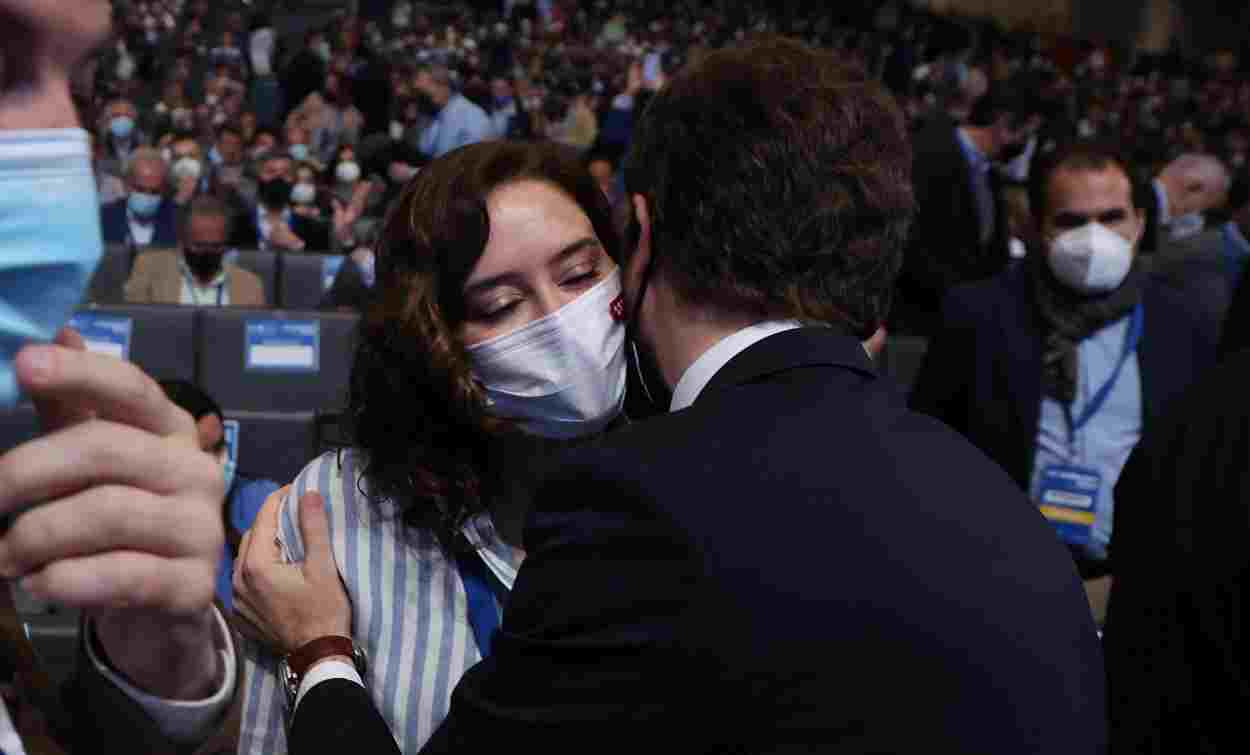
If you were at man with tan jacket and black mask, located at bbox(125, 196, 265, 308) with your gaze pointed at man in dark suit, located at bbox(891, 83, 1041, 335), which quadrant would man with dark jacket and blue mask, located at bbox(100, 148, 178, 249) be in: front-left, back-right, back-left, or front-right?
back-left

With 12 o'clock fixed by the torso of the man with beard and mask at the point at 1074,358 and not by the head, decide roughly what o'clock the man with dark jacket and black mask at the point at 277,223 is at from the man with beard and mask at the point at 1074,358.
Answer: the man with dark jacket and black mask at the point at 277,223 is roughly at 4 o'clock from the man with beard and mask at the point at 1074,358.

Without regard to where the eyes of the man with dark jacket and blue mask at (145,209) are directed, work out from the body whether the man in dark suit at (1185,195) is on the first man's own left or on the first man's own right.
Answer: on the first man's own left

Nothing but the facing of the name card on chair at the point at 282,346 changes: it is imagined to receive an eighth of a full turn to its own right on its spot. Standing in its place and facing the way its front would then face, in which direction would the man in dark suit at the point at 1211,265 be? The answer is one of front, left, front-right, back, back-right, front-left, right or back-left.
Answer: left

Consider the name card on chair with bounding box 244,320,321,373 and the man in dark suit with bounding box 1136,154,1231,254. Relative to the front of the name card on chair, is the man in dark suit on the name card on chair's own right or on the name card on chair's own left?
on the name card on chair's own left

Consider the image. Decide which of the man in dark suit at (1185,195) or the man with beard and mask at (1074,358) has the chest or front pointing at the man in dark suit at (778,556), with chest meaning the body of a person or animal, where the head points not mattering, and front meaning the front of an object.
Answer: the man with beard and mask

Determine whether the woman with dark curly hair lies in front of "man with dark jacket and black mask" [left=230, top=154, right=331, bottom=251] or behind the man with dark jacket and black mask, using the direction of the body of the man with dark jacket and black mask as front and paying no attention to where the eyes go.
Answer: in front

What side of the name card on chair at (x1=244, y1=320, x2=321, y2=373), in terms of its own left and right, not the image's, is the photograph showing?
front

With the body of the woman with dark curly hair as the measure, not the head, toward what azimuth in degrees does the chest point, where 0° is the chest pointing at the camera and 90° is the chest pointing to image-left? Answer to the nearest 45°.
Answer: approximately 315°

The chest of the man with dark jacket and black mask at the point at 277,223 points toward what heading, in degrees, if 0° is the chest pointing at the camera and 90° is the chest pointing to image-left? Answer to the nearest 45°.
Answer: approximately 0°
